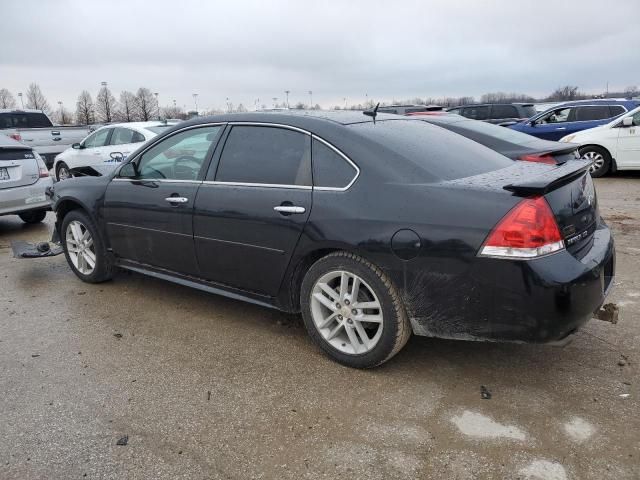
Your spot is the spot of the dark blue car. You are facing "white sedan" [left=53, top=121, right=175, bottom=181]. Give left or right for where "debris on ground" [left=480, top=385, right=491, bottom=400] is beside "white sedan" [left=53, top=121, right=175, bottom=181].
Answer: left

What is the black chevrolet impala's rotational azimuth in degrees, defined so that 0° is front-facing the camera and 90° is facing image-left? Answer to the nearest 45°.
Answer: approximately 135°

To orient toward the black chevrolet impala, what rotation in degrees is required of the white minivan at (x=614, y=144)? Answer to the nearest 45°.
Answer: approximately 90° to its left

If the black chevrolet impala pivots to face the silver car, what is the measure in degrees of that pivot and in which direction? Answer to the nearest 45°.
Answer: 0° — it already faces it

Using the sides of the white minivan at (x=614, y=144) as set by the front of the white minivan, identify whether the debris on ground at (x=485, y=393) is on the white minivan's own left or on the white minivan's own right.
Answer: on the white minivan's own left

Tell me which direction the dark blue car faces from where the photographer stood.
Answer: facing to the left of the viewer

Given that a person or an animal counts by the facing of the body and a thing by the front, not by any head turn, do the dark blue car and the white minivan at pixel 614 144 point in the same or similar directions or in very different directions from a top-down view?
same or similar directions

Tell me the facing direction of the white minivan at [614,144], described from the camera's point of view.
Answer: facing to the left of the viewer

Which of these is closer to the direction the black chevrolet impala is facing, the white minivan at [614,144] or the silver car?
the silver car

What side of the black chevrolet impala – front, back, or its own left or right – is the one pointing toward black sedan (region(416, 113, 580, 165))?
right

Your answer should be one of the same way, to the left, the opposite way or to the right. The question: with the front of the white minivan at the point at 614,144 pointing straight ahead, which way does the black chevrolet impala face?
the same way

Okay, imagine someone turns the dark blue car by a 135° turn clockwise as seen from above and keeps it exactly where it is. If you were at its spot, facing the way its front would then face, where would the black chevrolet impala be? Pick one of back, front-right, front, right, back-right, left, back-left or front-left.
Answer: back-right

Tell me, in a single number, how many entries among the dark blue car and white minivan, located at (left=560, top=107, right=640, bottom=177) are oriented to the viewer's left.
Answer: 2
